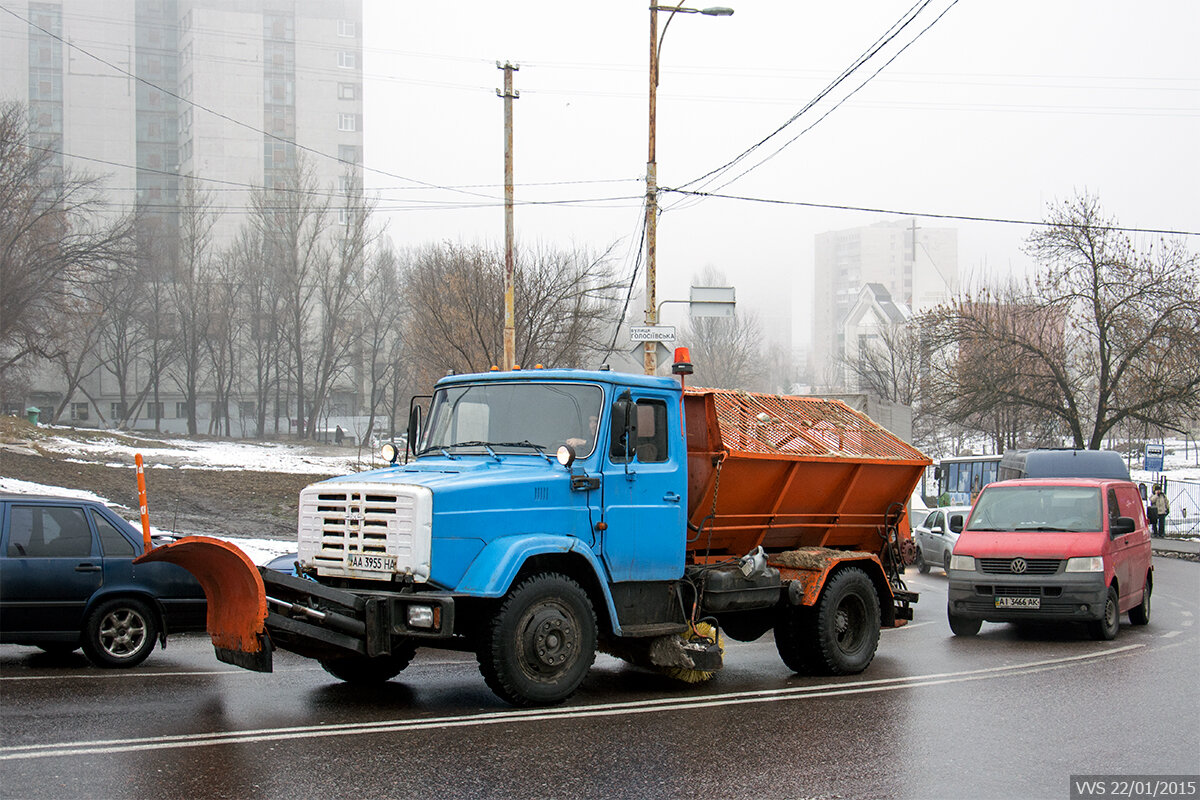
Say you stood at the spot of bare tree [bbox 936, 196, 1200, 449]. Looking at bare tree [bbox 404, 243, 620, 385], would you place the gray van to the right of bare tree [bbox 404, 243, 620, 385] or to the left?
left

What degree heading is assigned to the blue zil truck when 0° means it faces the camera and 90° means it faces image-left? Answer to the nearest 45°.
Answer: approximately 45°

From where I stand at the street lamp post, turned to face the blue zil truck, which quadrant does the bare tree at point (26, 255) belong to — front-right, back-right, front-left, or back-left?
back-right

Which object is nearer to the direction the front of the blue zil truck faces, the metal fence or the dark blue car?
the dark blue car

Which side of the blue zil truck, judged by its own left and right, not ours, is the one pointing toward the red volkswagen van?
back

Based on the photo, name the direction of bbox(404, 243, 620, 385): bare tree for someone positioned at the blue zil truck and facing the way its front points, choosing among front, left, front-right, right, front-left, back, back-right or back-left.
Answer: back-right

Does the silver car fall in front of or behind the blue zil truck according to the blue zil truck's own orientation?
behind
